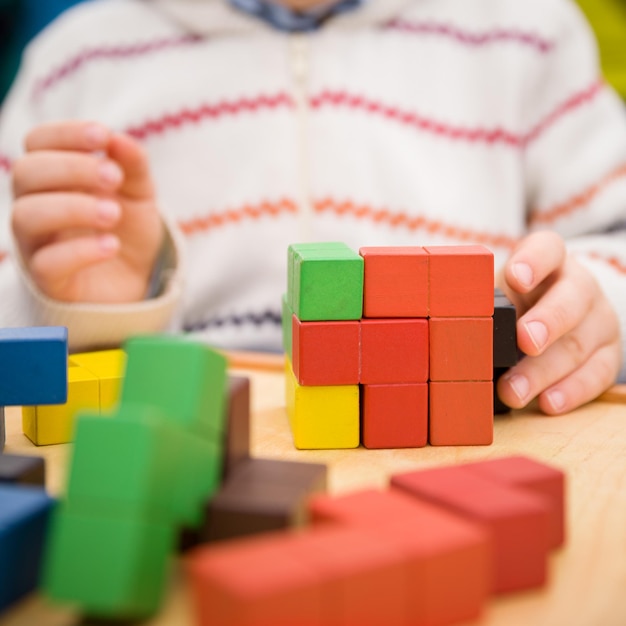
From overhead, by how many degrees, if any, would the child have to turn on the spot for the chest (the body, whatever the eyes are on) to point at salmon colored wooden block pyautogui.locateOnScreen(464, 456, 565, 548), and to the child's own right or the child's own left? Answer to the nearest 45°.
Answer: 0° — they already face it

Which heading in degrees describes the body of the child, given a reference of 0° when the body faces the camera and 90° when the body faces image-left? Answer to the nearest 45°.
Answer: approximately 0°

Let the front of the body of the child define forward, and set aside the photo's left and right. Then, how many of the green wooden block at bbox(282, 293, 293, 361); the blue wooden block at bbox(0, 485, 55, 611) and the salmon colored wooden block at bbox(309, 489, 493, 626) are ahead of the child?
3

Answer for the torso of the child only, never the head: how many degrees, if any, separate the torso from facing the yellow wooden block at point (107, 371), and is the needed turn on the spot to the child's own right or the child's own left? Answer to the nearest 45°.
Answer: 0° — they already face it

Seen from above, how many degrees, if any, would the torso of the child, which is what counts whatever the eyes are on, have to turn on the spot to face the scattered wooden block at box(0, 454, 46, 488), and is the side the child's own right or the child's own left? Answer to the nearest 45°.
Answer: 0° — they already face it

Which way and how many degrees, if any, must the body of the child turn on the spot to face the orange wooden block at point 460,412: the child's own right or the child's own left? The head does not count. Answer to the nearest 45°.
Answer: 0° — they already face it

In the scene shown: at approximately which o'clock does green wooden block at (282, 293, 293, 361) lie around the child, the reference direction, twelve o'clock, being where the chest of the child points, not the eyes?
The green wooden block is roughly at 12 o'clock from the child.

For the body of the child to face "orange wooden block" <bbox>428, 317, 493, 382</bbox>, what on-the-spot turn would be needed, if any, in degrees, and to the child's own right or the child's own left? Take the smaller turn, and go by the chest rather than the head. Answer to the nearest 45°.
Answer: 0° — they already face it

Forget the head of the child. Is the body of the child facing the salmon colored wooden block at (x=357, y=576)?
yes
